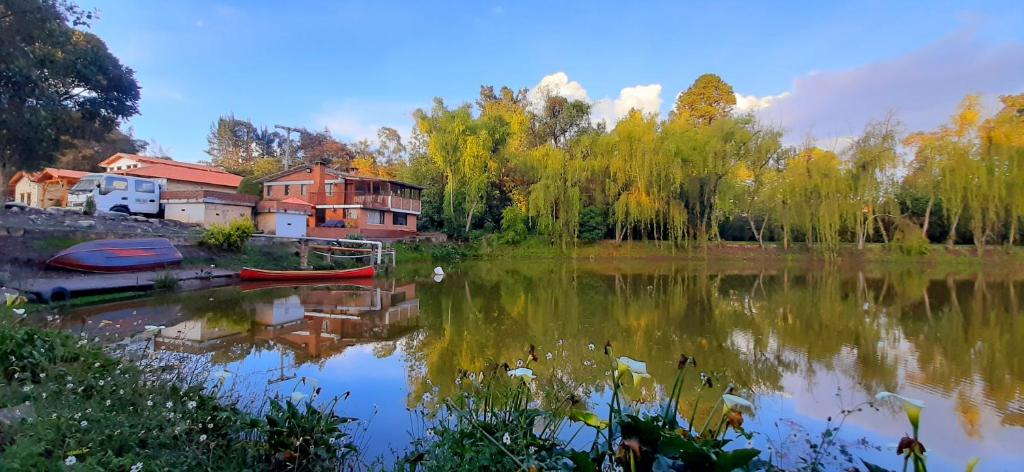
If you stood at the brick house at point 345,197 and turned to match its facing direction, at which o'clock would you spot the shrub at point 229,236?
The shrub is roughly at 2 o'clock from the brick house.

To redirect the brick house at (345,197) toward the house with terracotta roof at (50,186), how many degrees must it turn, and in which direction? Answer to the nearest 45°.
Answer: approximately 135° to its right

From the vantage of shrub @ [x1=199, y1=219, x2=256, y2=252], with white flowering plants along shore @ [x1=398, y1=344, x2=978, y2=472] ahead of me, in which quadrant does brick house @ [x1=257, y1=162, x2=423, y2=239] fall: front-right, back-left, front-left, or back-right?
back-left

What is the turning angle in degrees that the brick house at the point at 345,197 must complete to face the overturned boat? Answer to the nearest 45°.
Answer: approximately 45° to its right

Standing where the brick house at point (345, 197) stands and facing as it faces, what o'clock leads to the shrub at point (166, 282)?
The shrub is roughly at 2 o'clock from the brick house.

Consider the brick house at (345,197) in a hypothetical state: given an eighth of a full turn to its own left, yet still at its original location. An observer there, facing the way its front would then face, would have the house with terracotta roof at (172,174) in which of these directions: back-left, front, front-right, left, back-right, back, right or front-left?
back

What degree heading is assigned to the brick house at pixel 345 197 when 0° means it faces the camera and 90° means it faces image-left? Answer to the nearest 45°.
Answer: approximately 315°

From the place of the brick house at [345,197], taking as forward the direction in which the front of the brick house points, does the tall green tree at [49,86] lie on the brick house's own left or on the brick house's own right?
on the brick house's own right

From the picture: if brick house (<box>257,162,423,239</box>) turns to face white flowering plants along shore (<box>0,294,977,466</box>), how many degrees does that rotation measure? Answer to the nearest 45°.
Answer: approximately 45° to its right

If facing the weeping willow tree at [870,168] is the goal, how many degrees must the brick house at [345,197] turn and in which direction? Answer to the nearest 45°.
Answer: approximately 45° to its left

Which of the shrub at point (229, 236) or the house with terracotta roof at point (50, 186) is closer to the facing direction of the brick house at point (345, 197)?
the shrub

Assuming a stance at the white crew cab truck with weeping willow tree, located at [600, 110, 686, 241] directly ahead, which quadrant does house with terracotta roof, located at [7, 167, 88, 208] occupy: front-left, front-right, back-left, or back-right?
back-left

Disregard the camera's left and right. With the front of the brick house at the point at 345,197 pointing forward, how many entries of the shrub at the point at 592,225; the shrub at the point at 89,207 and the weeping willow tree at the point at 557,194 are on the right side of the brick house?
1

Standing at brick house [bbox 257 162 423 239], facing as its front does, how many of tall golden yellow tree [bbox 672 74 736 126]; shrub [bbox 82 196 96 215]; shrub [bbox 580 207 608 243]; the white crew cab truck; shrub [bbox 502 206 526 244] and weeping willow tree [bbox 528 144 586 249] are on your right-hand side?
2
